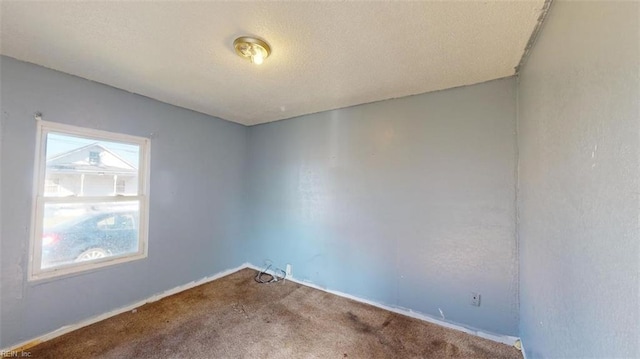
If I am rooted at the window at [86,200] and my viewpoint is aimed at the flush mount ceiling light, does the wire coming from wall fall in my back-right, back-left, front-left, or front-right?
front-left

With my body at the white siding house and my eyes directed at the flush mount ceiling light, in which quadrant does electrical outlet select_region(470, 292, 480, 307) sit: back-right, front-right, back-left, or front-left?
front-left

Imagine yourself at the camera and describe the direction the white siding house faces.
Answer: facing the viewer

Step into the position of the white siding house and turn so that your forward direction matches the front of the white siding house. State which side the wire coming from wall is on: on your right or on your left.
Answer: on your left

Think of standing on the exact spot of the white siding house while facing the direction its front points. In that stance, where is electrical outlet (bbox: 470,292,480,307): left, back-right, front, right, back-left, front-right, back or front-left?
front-left

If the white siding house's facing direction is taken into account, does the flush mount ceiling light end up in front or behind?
in front

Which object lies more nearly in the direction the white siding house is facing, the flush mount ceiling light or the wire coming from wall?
the flush mount ceiling light
